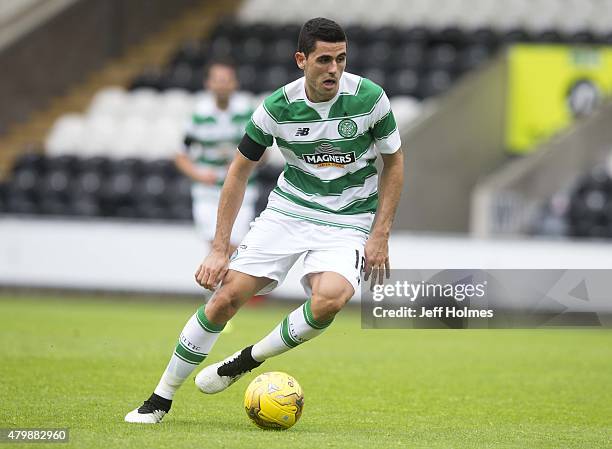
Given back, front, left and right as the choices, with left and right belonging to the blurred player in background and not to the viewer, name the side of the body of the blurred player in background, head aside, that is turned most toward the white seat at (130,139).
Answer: back

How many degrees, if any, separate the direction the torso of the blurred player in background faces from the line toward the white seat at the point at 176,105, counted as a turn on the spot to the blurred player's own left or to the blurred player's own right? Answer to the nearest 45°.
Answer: approximately 180°

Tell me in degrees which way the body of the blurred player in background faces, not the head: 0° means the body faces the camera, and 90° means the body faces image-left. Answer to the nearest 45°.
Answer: approximately 0°

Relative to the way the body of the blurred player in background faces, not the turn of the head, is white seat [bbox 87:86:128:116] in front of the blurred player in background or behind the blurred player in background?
behind

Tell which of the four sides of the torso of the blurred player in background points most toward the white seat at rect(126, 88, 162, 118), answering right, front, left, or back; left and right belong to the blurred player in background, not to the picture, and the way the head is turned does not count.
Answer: back

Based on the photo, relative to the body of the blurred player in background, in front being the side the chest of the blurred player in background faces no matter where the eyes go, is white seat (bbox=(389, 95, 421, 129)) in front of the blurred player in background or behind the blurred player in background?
behind

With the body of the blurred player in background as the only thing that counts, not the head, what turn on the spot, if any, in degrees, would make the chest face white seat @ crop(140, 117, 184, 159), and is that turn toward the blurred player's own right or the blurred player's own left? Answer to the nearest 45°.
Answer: approximately 180°

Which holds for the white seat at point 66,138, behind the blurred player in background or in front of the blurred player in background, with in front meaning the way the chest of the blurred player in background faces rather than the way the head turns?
behind
